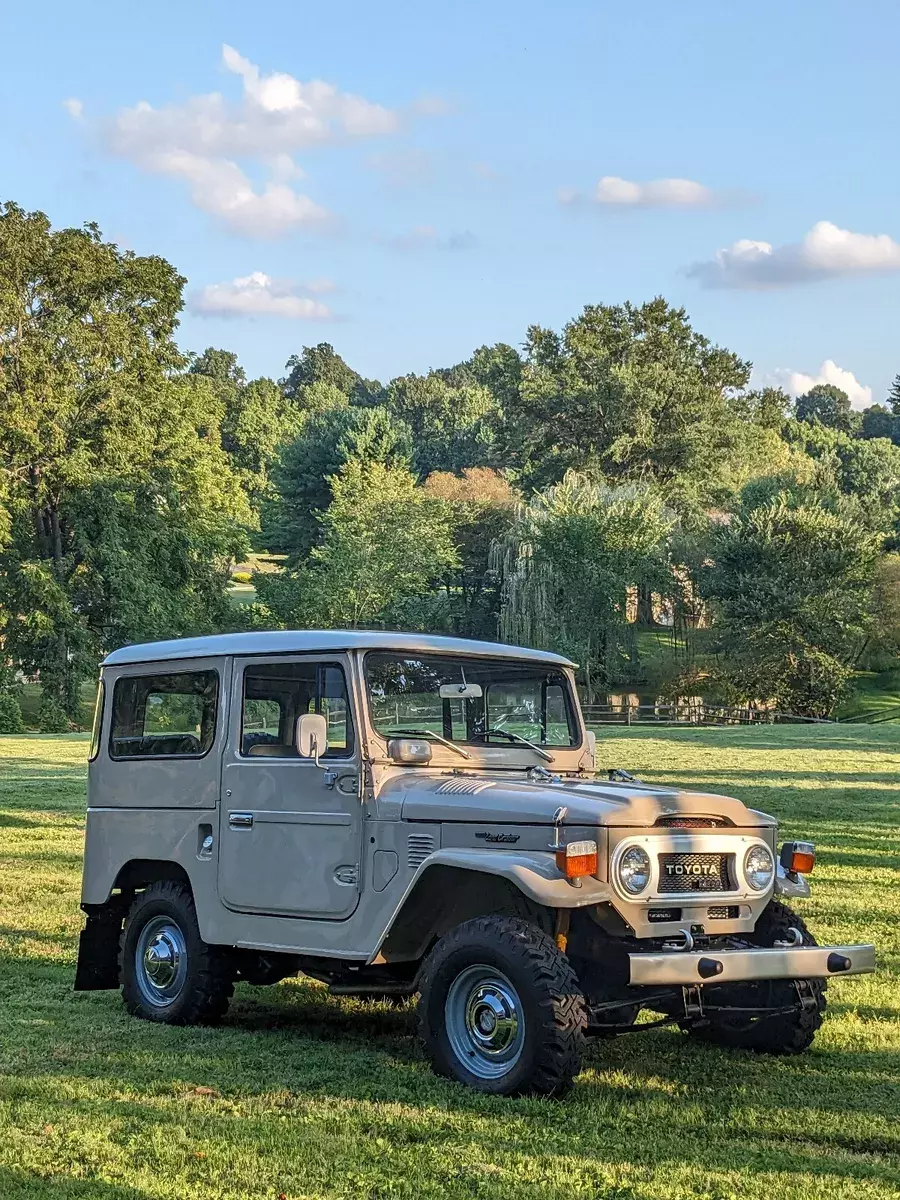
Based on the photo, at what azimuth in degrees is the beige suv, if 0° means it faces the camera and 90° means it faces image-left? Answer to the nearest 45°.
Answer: approximately 315°
